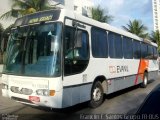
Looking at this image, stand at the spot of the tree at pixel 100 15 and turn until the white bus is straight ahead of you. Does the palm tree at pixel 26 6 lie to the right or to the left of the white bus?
right

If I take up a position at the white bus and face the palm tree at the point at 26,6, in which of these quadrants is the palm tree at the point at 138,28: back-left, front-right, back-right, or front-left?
front-right

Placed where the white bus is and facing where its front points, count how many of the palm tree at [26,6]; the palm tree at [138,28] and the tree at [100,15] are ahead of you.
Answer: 0

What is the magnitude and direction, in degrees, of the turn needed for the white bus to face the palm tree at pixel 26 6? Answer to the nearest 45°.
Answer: approximately 135° to its right

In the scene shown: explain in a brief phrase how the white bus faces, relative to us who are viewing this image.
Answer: facing the viewer and to the left of the viewer

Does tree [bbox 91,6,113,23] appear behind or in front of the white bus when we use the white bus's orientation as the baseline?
behind

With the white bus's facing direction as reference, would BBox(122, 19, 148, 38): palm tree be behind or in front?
behind
